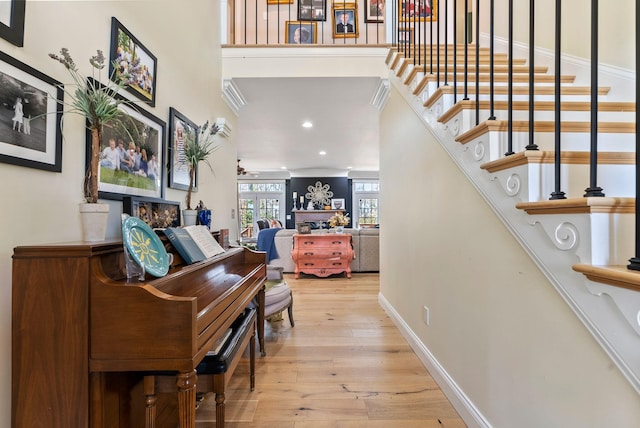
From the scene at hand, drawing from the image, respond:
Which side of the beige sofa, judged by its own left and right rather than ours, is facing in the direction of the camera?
back

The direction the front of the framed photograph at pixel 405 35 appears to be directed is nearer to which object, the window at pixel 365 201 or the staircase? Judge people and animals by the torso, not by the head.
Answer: the staircase

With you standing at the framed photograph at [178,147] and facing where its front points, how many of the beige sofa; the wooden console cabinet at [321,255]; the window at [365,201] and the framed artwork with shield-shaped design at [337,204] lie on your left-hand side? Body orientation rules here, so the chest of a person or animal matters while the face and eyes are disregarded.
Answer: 4

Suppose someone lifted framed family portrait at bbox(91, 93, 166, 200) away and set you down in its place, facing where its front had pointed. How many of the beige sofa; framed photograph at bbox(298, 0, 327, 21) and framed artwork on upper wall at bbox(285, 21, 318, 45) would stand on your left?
3

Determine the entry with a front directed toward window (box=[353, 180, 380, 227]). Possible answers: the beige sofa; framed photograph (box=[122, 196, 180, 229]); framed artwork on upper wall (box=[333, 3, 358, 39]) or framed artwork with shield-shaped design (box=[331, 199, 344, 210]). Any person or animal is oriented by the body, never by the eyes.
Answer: the beige sofa

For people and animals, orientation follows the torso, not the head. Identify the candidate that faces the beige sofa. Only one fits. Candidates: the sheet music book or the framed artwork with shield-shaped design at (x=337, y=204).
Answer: the framed artwork with shield-shaped design

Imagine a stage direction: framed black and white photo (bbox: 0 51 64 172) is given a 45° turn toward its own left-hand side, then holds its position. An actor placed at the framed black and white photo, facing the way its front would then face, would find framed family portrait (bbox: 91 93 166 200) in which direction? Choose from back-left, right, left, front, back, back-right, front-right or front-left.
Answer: front-left

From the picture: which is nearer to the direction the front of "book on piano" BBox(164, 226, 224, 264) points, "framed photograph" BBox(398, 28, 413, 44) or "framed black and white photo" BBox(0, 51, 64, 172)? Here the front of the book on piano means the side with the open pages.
the framed photograph

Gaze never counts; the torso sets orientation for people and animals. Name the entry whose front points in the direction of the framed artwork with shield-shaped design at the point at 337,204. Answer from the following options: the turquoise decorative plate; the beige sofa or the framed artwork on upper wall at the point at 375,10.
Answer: the beige sofa

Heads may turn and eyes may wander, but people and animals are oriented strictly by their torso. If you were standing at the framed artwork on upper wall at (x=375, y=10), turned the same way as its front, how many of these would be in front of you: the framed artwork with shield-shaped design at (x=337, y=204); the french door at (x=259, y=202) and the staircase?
1

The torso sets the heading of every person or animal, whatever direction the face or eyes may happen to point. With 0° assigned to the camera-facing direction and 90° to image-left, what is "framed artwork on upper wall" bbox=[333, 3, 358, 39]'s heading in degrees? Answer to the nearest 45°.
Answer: approximately 0°
